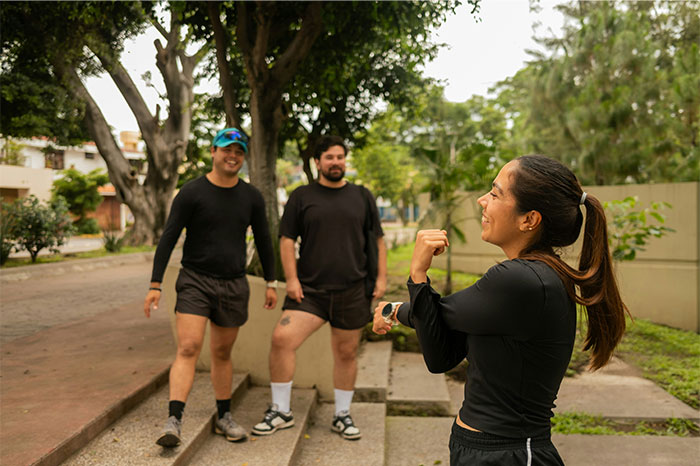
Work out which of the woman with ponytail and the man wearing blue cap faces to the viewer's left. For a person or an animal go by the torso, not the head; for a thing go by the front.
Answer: the woman with ponytail

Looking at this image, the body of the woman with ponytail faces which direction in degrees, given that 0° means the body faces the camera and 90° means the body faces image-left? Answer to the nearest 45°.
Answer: approximately 90°

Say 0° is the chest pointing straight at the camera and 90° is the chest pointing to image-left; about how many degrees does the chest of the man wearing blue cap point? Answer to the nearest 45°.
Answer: approximately 0°

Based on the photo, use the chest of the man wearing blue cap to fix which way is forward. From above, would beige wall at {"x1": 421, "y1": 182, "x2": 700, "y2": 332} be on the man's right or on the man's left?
on the man's left

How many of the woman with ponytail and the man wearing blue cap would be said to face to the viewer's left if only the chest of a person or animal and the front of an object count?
1

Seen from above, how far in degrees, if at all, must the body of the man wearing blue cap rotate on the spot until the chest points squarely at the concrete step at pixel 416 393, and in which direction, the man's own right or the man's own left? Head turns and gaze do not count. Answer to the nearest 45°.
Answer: approximately 135° to the man's own left

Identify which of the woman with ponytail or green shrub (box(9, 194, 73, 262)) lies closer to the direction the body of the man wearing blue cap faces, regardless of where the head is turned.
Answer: the woman with ponytail

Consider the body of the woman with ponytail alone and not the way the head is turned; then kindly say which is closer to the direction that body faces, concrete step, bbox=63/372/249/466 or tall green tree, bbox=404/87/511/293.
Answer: the concrete step

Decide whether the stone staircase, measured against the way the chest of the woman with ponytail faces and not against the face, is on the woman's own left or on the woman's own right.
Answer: on the woman's own right

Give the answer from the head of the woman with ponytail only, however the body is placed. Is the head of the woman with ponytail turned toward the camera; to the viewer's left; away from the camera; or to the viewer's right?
to the viewer's left
